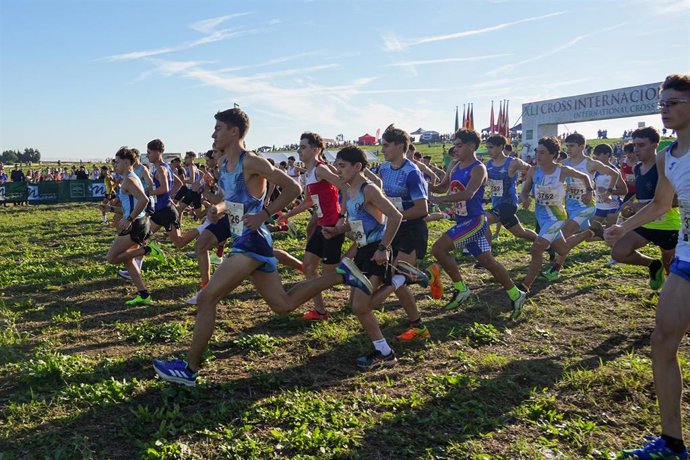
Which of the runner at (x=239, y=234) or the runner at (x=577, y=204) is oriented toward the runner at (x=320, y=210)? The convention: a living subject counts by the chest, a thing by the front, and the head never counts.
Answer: the runner at (x=577, y=204)

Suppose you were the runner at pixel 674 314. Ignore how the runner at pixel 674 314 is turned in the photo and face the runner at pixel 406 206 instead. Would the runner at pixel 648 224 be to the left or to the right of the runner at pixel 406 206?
right

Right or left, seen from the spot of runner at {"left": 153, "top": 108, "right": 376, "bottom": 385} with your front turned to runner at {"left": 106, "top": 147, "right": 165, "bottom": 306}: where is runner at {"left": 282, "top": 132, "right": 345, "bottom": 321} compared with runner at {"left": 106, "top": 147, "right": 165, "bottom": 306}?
right

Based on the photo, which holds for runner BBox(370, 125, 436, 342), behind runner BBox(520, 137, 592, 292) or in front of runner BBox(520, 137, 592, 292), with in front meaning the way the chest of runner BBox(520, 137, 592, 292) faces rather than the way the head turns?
in front

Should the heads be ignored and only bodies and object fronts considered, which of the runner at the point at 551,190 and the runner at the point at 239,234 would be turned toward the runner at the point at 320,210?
the runner at the point at 551,190

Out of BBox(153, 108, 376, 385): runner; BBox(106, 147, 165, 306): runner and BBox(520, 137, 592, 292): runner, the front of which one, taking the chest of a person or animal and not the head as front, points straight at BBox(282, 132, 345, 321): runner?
BBox(520, 137, 592, 292): runner

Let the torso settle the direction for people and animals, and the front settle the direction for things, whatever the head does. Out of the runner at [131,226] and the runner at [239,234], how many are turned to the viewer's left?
2

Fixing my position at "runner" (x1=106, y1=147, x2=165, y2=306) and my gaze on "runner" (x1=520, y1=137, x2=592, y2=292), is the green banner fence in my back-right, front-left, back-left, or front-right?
back-left

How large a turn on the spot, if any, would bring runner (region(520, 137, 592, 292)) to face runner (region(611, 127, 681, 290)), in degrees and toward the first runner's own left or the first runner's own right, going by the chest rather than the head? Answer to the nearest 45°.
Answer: approximately 90° to the first runner's own left

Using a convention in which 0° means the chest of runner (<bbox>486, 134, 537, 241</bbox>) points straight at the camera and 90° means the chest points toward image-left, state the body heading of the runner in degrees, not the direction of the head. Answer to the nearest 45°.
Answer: approximately 45°

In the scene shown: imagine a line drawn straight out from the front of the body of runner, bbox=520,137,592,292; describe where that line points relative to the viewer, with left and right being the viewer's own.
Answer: facing the viewer and to the left of the viewer

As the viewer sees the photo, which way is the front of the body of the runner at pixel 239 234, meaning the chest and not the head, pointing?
to the viewer's left

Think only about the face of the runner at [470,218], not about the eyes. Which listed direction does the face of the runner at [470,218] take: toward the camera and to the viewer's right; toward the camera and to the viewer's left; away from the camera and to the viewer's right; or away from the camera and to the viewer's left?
toward the camera and to the viewer's left

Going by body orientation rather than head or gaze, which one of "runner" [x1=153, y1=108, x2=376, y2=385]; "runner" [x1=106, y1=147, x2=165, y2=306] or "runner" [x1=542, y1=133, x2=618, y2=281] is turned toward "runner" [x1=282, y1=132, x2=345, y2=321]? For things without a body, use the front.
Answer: "runner" [x1=542, y1=133, x2=618, y2=281]

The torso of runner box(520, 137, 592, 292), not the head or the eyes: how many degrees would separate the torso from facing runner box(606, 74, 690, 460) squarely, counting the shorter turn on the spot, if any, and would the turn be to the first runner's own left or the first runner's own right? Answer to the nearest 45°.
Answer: approximately 45° to the first runner's own left

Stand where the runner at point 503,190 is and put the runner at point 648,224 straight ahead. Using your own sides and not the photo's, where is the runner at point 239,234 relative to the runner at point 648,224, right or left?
right
